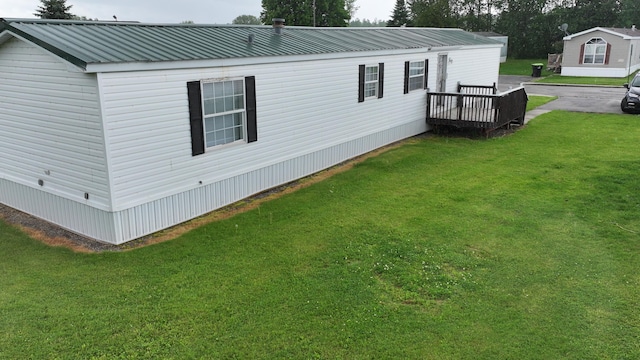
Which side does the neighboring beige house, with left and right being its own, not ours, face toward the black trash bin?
right

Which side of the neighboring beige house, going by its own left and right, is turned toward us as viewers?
front

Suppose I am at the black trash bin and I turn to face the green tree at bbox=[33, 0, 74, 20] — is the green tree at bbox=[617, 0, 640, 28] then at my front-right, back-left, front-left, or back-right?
back-right

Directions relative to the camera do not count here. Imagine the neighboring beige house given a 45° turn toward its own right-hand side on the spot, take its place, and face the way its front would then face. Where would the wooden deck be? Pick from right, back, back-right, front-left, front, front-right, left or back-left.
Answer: front-left

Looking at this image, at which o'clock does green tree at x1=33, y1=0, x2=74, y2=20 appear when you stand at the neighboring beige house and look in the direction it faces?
The green tree is roughly at 2 o'clock from the neighboring beige house.

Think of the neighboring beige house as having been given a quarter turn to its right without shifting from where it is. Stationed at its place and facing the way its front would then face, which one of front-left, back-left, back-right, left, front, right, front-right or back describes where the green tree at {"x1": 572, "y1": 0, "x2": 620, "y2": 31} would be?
right

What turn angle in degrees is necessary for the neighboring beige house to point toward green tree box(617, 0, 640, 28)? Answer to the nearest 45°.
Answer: approximately 180°

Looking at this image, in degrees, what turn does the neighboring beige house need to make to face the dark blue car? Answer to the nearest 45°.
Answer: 0° — it already faces it

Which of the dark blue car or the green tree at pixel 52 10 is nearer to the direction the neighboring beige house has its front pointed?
the dark blue car

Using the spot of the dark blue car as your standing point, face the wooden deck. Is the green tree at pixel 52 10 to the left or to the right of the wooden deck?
right
